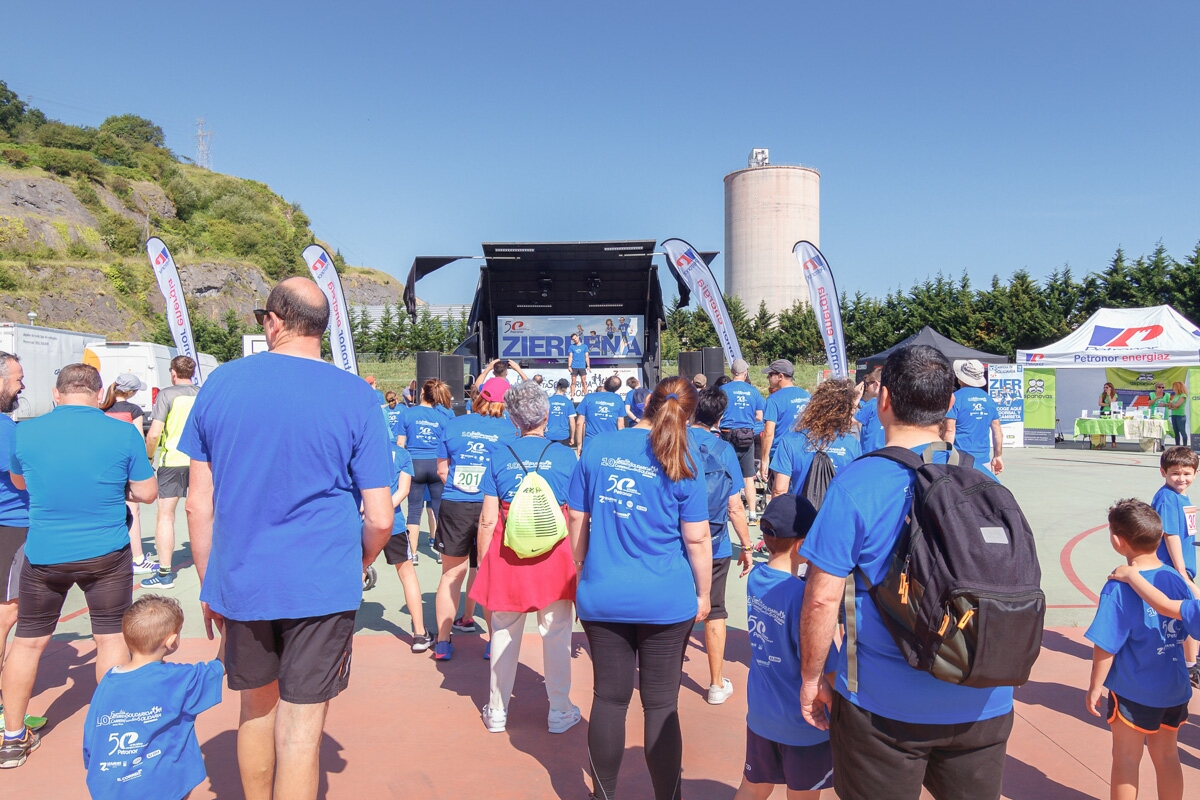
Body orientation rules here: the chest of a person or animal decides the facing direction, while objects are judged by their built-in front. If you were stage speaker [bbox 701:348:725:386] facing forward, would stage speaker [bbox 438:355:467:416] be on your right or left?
on your right

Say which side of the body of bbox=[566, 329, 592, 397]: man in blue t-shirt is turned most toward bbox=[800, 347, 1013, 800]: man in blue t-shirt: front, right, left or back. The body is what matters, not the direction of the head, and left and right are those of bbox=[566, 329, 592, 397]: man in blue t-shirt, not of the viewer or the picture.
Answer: front

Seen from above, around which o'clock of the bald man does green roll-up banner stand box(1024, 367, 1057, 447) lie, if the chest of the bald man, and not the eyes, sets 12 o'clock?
The green roll-up banner stand is roughly at 2 o'clock from the bald man.

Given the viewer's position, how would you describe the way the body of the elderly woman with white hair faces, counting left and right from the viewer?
facing away from the viewer

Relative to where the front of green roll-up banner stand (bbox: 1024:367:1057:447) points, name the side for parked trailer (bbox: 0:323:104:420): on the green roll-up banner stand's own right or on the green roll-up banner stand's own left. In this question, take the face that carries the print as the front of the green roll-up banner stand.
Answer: on the green roll-up banner stand's own right

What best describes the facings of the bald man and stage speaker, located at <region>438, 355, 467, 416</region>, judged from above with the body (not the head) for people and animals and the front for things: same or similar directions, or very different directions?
very different directions

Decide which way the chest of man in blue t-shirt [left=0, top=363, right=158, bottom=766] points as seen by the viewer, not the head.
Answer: away from the camera

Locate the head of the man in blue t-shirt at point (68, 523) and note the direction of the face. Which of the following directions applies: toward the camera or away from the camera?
away from the camera

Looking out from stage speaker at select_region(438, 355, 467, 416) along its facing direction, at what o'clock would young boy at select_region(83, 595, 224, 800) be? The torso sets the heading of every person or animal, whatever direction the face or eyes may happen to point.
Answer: The young boy is roughly at 12 o'clock from the stage speaker.

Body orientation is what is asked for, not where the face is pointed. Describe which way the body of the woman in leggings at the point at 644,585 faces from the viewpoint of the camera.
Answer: away from the camera

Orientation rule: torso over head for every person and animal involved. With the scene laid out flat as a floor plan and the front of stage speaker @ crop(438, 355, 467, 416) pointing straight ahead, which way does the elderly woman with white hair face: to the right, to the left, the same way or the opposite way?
the opposite way

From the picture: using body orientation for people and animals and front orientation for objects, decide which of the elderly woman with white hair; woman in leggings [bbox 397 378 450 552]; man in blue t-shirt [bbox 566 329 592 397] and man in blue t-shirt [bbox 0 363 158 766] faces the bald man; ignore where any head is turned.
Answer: man in blue t-shirt [bbox 566 329 592 397]

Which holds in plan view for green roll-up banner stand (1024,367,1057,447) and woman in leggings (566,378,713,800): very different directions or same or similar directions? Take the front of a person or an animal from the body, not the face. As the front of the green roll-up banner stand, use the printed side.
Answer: very different directions

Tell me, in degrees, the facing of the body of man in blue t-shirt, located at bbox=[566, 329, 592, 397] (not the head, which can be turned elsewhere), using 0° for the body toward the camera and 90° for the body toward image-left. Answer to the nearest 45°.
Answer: approximately 0°

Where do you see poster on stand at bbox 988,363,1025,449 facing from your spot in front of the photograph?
facing the viewer

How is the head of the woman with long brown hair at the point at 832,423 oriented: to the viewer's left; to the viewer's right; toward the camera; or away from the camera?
away from the camera

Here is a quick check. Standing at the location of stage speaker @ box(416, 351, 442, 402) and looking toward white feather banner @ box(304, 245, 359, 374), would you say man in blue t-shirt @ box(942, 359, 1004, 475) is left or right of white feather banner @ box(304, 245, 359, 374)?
left

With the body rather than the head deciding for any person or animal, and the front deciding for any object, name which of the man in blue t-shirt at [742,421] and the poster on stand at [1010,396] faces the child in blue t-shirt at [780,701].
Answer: the poster on stand

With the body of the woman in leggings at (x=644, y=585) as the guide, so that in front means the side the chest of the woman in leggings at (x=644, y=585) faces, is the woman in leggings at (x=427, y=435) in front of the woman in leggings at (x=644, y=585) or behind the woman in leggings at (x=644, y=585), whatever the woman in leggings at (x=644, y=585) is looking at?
in front

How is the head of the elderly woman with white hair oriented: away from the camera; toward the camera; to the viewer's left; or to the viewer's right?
away from the camera
